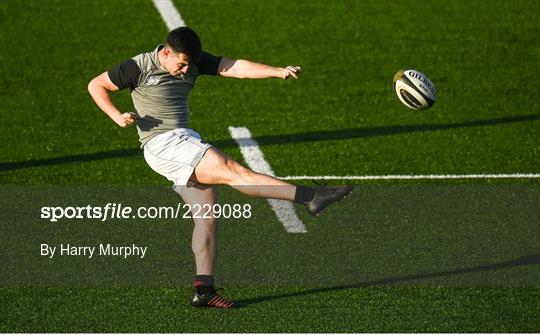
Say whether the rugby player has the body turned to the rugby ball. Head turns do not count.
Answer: no
